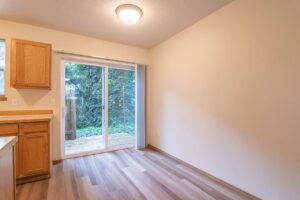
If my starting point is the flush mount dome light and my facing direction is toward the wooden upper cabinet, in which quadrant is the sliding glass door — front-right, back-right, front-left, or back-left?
front-right

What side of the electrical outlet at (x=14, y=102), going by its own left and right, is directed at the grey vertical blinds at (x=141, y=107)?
left

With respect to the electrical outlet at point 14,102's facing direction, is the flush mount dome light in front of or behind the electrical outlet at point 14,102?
in front

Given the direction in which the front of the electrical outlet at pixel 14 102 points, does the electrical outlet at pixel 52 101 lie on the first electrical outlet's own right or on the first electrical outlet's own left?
on the first electrical outlet's own left

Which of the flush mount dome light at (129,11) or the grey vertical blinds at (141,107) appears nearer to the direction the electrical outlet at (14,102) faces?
the flush mount dome light

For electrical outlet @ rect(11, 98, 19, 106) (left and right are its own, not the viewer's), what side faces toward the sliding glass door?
left

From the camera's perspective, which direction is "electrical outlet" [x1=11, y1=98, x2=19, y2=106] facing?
toward the camera

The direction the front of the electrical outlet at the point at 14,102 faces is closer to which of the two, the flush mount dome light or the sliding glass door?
the flush mount dome light
